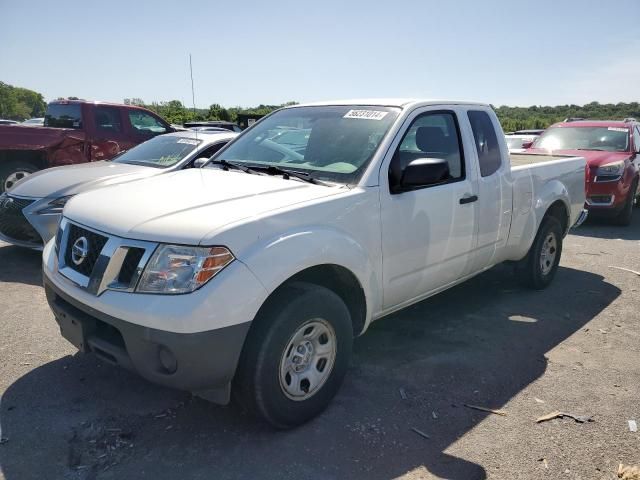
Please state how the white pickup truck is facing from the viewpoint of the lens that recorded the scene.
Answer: facing the viewer and to the left of the viewer

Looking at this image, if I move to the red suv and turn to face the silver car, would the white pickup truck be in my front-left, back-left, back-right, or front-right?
front-left

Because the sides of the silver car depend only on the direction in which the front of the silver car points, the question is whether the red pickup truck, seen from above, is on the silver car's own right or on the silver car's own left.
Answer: on the silver car's own right

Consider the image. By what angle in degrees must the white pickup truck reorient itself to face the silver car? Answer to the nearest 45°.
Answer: approximately 90° to its right

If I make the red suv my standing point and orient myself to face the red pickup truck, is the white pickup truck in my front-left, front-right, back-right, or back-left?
front-left

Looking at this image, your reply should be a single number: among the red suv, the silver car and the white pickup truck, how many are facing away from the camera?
0

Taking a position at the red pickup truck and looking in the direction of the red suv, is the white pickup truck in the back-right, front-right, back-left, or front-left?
front-right

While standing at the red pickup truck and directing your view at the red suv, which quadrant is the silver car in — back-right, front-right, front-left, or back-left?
front-right

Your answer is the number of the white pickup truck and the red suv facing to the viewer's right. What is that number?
0

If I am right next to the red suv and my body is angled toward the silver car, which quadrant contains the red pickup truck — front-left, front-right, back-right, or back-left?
front-right

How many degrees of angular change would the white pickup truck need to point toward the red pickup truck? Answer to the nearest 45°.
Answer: approximately 90° to its right
